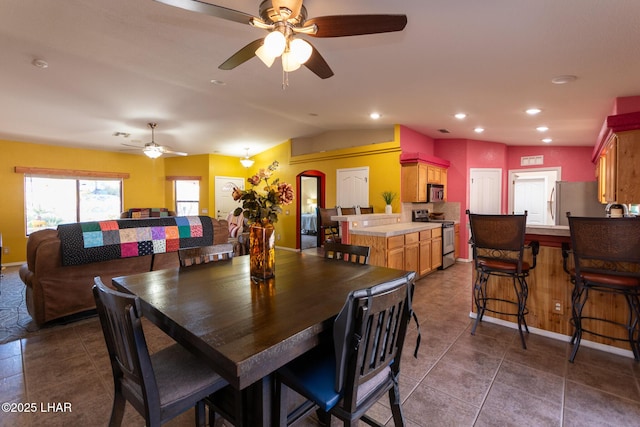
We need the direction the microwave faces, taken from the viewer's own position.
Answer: facing the viewer and to the right of the viewer

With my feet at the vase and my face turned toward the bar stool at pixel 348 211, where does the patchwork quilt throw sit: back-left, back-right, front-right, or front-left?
front-left

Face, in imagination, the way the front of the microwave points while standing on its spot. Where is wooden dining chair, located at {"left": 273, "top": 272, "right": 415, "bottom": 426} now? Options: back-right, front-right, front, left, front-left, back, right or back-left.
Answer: front-right

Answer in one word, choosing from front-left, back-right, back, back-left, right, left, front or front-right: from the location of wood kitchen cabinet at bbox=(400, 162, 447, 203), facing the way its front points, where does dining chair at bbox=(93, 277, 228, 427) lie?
front-right

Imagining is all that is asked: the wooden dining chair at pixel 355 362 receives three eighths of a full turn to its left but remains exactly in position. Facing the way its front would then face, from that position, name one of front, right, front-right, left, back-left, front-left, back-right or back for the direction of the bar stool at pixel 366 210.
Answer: back

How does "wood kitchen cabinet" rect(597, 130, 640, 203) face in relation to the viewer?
to the viewer's left

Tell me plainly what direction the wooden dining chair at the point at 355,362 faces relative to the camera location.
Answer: facing away from the viewer and to the left of the viewer

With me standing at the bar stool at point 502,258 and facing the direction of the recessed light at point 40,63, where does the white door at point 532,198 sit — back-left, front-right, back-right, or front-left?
back-right

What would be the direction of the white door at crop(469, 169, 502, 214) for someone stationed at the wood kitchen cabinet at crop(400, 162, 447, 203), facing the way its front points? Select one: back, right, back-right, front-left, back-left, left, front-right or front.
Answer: left

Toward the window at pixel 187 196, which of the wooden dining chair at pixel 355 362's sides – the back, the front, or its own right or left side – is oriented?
front

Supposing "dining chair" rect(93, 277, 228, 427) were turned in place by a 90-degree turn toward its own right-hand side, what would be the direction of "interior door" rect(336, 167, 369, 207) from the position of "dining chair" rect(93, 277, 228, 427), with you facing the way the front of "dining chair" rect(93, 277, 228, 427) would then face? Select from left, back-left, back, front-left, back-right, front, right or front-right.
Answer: left

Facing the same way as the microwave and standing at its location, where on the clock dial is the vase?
The vase is roughly at 2 o'clock from the microwave.

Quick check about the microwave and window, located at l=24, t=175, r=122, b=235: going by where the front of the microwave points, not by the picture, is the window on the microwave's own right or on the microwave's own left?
on the microwave's own right
